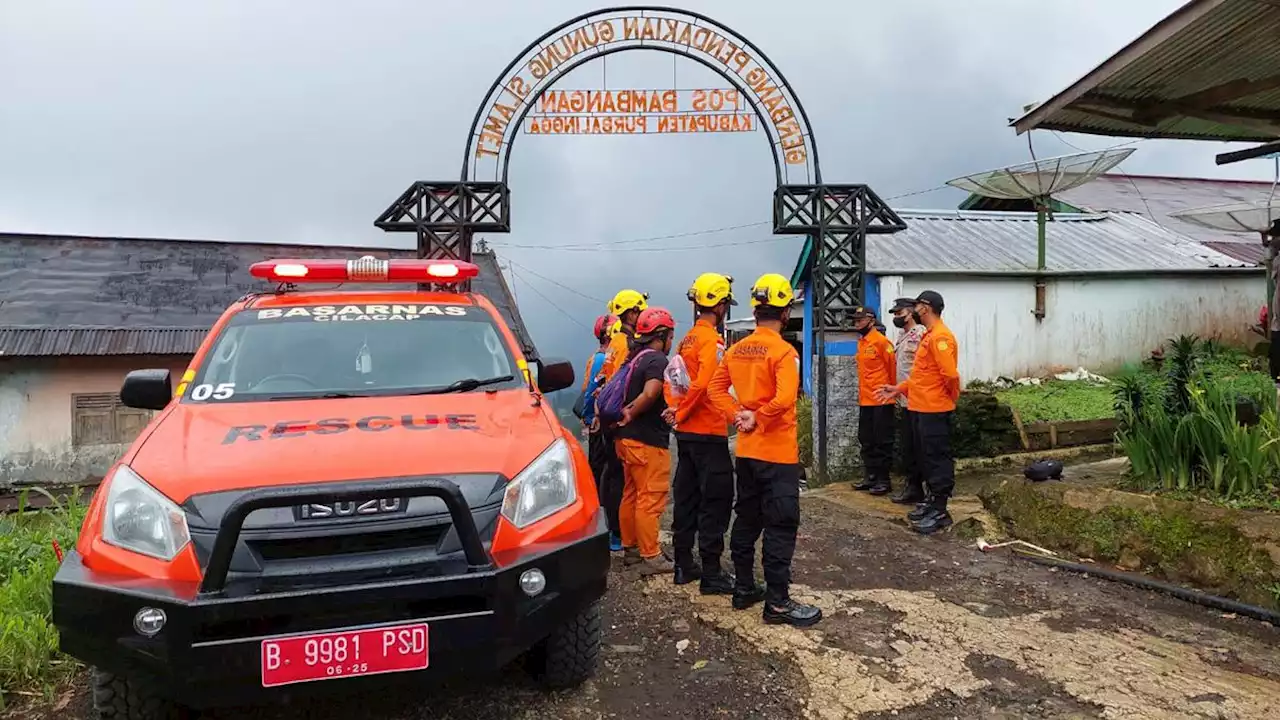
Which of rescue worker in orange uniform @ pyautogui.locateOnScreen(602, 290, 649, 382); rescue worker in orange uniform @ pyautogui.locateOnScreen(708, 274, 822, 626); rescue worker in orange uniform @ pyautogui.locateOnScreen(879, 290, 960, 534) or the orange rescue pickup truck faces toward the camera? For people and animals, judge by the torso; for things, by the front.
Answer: the orange rescue pickup truck

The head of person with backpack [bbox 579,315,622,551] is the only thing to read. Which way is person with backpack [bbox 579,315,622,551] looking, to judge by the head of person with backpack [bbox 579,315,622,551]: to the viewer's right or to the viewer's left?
to the viewer's right

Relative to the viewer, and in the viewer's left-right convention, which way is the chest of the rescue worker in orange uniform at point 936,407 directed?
facing to the left of the viewer

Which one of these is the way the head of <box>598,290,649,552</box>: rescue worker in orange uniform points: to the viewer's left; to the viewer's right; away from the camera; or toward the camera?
to the viewer's right

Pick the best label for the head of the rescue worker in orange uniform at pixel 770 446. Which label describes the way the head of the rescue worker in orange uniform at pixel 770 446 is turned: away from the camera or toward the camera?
away from the camera

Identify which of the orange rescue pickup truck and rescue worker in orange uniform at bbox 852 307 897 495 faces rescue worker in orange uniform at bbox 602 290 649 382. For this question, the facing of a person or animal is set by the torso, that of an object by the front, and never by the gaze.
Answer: rescue worker in orange uniform at bbox 852 307 897 495

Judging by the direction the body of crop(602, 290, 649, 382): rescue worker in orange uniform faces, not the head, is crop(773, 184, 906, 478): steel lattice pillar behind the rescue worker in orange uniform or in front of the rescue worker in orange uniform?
in front

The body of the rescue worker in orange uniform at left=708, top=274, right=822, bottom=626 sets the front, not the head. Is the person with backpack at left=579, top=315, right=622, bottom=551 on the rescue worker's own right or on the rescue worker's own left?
on the rescue worker's own left

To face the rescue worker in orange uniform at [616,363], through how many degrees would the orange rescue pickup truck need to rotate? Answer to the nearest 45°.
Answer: approximately 135° to its left

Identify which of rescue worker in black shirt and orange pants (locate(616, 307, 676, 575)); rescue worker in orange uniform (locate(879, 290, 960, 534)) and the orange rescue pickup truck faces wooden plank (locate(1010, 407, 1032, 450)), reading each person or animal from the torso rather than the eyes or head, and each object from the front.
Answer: rescue worker in black shirt and orange pants (locate(616, 307, 676, 575))

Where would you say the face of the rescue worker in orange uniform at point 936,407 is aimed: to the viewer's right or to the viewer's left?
to the viewer's left

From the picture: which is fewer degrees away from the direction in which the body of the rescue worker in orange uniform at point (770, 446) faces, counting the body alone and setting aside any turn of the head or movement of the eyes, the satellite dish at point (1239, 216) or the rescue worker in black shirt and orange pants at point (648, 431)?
the satellite dish
